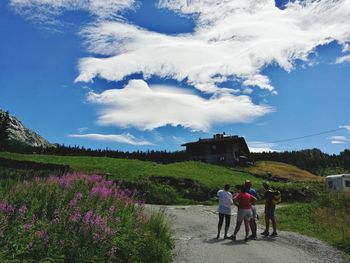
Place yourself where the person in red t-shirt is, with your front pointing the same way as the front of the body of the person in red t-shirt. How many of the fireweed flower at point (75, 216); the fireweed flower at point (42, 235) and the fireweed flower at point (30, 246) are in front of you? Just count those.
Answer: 0

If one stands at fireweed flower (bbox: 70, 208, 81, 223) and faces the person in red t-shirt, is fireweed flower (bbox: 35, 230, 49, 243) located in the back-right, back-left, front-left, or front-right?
back-right

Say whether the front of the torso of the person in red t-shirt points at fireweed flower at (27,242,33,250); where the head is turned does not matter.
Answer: no

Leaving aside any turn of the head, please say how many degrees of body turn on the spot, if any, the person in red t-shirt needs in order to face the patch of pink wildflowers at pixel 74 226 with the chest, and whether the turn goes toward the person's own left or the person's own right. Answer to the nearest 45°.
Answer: approximately 135° to the person's own left

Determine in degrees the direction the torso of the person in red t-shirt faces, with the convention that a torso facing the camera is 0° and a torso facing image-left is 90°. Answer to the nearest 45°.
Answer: approximately 180°

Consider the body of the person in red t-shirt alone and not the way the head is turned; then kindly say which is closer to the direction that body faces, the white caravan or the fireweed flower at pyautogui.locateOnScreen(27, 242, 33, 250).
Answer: the white caravan

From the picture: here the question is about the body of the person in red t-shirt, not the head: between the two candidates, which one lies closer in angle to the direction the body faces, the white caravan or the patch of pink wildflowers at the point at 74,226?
the white caravan

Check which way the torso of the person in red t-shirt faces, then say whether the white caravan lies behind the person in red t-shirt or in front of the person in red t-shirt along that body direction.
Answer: in front
